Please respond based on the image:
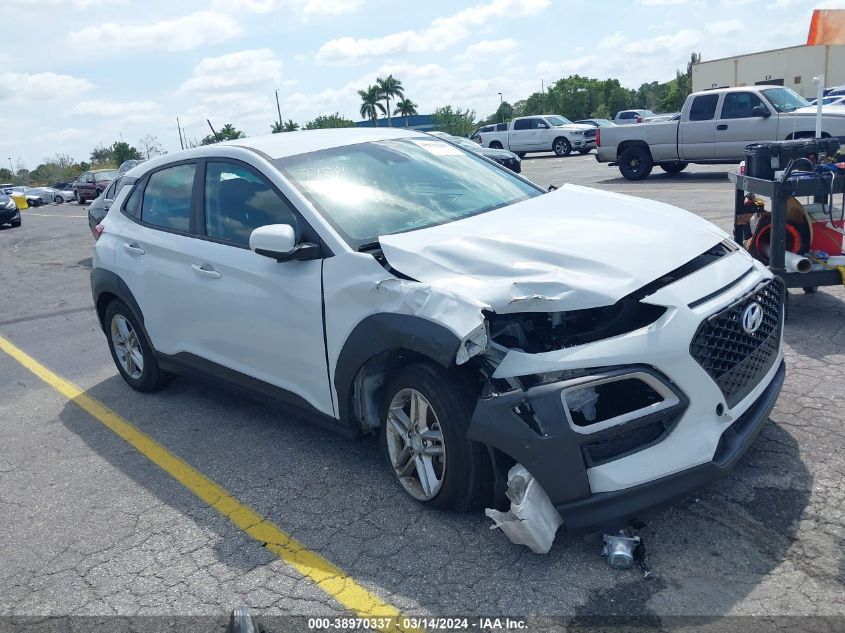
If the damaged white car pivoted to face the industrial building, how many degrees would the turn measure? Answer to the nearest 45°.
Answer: approximately 90° to its left

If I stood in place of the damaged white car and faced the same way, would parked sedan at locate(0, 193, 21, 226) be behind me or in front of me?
behind

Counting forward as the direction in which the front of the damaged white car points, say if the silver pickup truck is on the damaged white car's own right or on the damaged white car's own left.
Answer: on the damaged white car's own left

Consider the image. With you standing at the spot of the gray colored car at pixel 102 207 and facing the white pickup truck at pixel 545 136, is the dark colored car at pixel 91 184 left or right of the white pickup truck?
left

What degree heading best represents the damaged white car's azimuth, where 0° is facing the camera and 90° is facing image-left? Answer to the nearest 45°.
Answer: approximately 315°

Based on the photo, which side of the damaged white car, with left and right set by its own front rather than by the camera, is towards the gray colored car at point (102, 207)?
back

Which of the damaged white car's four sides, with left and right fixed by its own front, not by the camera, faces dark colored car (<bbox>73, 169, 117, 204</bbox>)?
back

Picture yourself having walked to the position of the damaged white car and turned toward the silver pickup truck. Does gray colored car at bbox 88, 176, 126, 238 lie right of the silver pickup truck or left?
left

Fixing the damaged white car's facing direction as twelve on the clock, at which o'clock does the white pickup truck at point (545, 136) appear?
The white pickup truck is roughly at 8 o'clock from the damaged white car.
